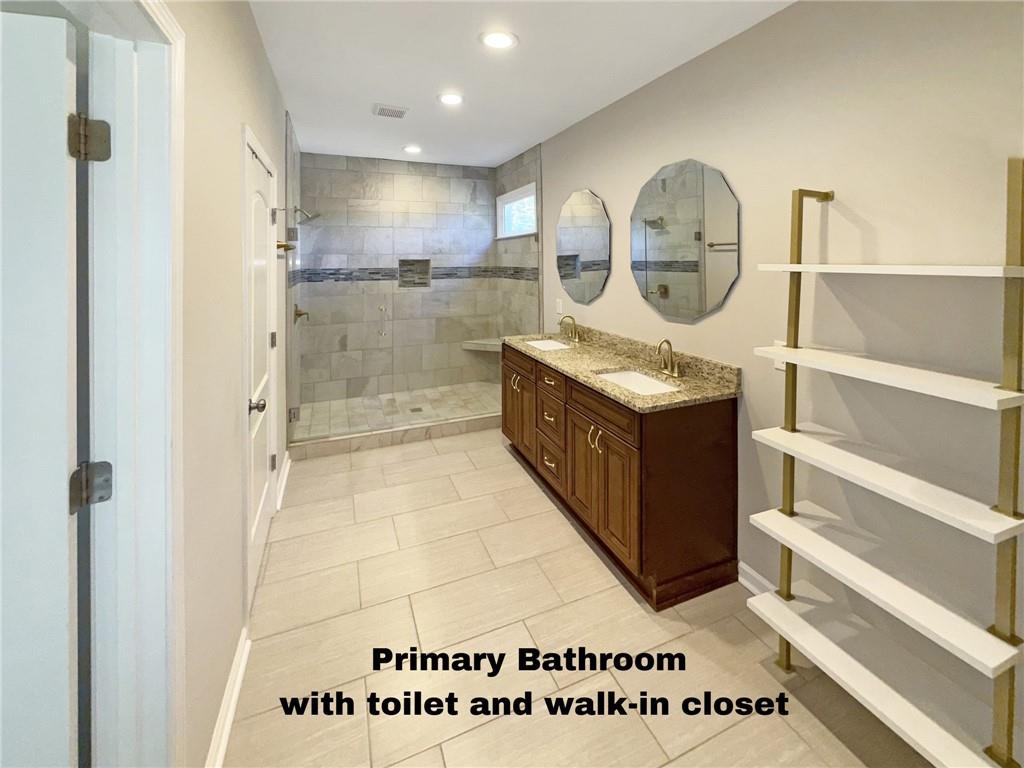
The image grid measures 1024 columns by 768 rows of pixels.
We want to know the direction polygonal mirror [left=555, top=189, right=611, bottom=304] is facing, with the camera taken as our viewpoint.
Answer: facing the viewer and to the left of the viewer

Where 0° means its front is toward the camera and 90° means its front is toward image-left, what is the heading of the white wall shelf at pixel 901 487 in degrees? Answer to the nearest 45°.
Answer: approximately 45°

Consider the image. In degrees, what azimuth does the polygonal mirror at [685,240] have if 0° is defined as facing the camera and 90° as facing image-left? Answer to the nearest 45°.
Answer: approximately 45°

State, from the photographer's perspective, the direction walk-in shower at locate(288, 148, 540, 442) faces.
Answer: facing the viewer

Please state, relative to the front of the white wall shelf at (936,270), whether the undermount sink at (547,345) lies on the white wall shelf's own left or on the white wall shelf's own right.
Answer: on the white wall shelf's own right

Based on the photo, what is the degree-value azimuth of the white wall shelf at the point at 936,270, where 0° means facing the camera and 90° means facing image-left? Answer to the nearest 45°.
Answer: approximately 45°
